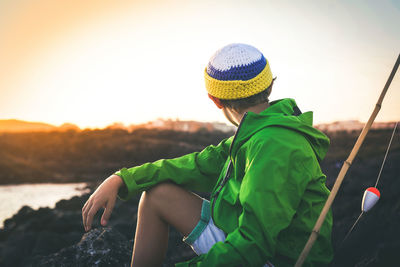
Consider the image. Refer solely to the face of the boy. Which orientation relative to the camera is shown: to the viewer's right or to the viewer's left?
to the viewer's left

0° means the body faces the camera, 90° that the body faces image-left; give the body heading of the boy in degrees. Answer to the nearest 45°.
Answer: approximately 90°
